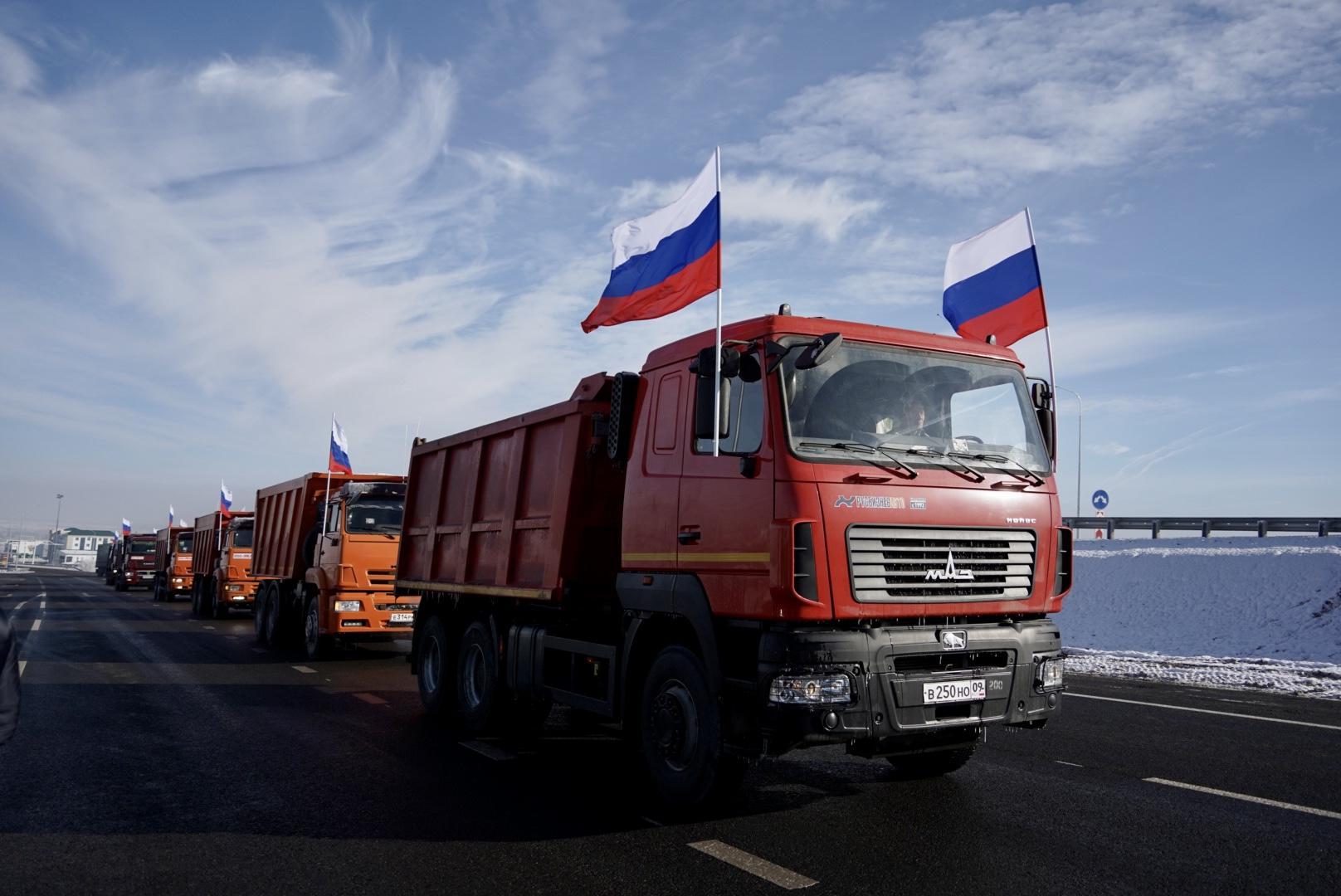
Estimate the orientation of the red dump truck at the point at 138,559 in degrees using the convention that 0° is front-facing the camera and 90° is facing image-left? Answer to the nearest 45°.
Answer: approximately 315°

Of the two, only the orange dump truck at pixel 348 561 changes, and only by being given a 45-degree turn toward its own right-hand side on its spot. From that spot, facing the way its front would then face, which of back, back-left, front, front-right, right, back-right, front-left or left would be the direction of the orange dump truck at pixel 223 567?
back

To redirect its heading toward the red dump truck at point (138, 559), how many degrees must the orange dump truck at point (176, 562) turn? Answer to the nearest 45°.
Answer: approximately 135° to its left

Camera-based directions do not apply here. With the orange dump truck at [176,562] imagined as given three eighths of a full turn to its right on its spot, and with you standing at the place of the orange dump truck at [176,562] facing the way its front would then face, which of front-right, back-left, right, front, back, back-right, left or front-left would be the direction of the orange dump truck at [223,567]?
left

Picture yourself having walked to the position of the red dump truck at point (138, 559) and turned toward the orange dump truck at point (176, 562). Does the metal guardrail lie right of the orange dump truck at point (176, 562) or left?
left

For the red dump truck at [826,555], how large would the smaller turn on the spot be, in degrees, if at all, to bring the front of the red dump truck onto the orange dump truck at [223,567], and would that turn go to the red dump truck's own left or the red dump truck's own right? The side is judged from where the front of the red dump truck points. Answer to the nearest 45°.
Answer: approximately 180°

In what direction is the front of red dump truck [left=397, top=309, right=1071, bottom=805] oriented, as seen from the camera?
facing the viewer and to the right of the viewer

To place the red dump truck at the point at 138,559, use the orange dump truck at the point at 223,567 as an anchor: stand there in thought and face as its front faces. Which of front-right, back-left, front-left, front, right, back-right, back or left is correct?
back-left

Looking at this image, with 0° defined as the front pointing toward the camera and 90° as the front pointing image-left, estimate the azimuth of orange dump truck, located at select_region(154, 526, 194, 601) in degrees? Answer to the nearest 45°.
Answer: approximately 315°

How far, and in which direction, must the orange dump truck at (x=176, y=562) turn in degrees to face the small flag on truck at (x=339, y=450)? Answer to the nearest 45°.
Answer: approximately 45° to its right

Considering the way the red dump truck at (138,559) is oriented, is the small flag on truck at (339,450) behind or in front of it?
in front

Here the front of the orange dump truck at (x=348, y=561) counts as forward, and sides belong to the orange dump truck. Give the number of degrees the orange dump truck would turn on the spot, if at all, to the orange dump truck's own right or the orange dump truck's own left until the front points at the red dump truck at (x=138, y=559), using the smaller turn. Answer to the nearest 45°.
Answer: approximately 135° to the orange dump truck's own left

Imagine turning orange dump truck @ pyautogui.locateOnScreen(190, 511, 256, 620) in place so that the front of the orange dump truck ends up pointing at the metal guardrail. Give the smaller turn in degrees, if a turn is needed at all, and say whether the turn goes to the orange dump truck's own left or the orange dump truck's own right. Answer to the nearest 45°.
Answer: approximately 45° to the orange dump truck's own left

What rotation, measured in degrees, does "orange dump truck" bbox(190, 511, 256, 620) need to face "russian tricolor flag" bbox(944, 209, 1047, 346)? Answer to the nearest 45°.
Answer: approximately 45° to its right
